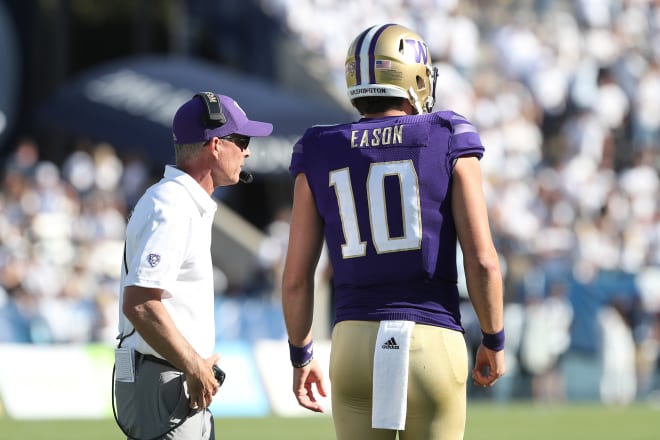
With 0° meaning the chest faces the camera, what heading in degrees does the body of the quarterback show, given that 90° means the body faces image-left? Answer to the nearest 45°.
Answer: approximately 180°

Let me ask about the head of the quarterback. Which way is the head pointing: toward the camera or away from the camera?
away from the camera
